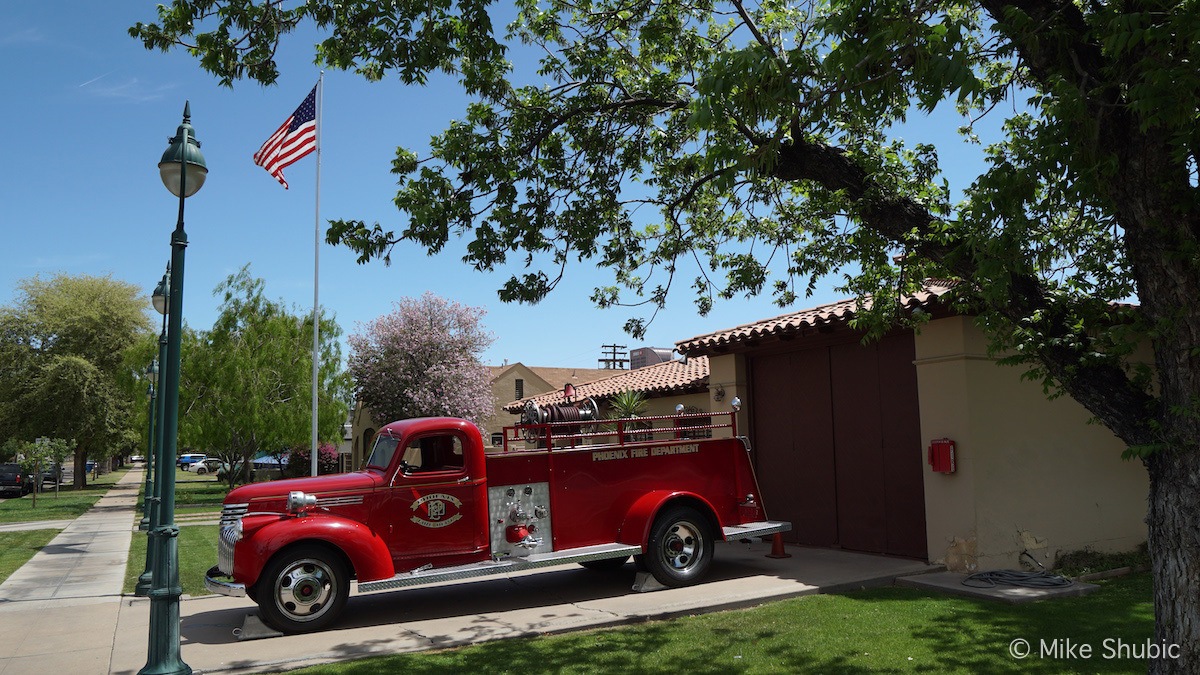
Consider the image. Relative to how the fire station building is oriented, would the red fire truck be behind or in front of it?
in front

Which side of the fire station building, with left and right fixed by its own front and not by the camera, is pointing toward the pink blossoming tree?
right

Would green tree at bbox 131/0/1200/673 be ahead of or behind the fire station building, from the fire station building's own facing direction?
ahead

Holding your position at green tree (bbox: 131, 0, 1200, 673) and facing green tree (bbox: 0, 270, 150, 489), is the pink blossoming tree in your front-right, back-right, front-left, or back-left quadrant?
front-right

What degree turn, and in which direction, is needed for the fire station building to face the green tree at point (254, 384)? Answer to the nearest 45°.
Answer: approximately 90° to its right

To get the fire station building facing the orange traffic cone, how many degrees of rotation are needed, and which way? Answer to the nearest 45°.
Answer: approximately 45° to its right

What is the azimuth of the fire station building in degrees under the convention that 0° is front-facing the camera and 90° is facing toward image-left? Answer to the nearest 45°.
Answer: approximately 45°

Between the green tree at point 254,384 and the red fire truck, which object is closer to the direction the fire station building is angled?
the red fire truck

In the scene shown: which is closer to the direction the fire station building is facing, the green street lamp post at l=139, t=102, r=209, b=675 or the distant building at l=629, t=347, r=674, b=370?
the green street lamp post

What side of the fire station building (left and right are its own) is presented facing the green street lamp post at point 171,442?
front

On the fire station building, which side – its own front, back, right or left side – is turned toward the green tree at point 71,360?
right
